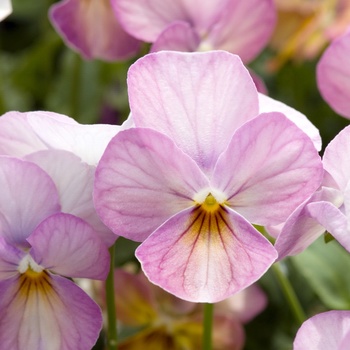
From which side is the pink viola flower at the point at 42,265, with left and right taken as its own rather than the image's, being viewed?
front

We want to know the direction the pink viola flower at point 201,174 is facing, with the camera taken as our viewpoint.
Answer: facing the viewer

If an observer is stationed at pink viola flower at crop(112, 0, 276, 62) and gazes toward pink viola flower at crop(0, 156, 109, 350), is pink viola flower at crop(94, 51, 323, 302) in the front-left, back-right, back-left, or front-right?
front-left
